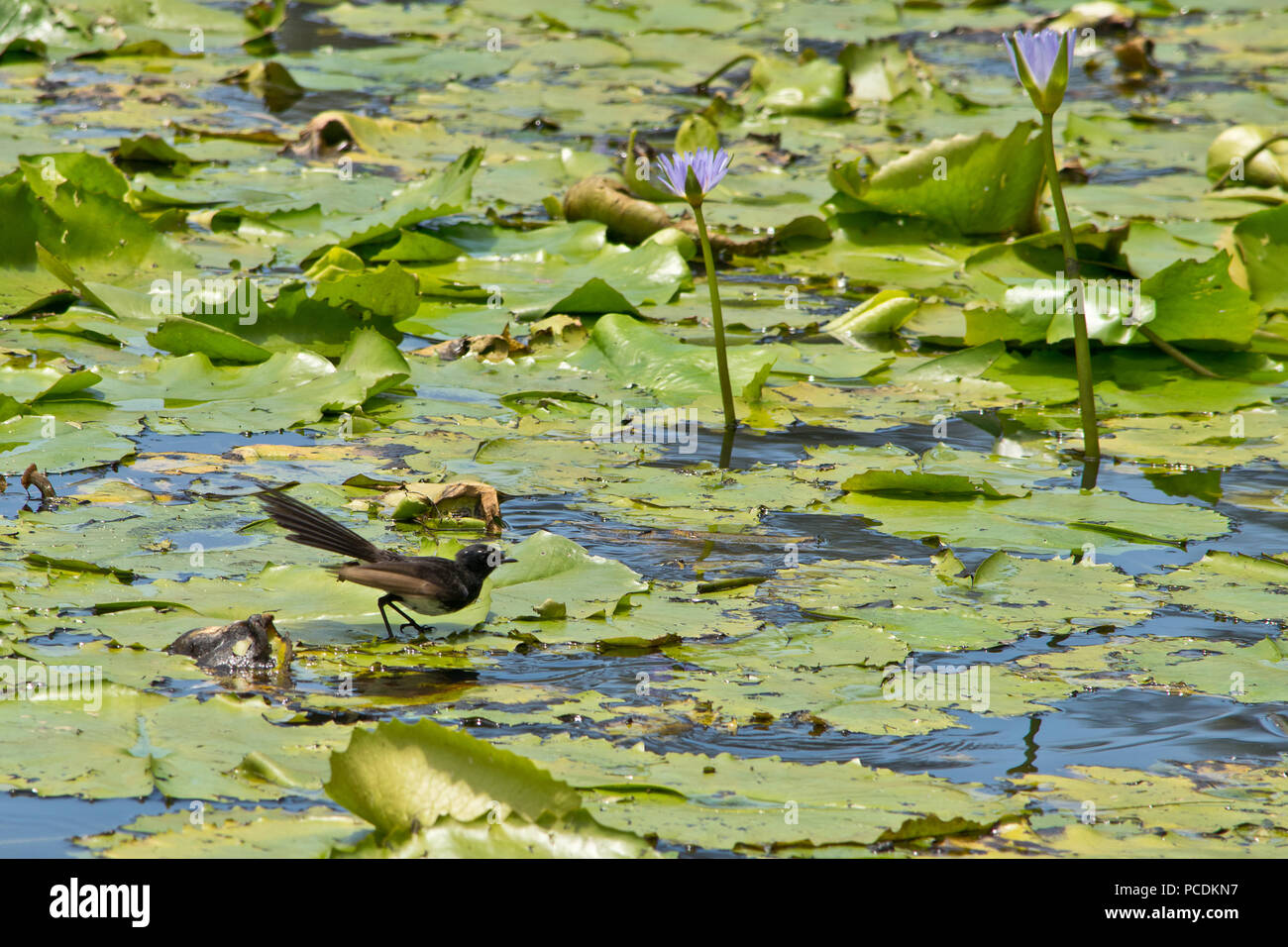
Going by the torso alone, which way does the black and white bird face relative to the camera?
to the viewer's right

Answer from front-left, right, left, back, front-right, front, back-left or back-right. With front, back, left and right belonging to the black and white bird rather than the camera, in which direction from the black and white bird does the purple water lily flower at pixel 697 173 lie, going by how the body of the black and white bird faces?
front-left

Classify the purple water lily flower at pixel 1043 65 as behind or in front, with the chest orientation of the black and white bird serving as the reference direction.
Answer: in front
